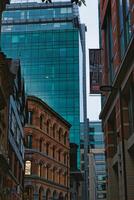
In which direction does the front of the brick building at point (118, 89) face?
to the viewer's left
